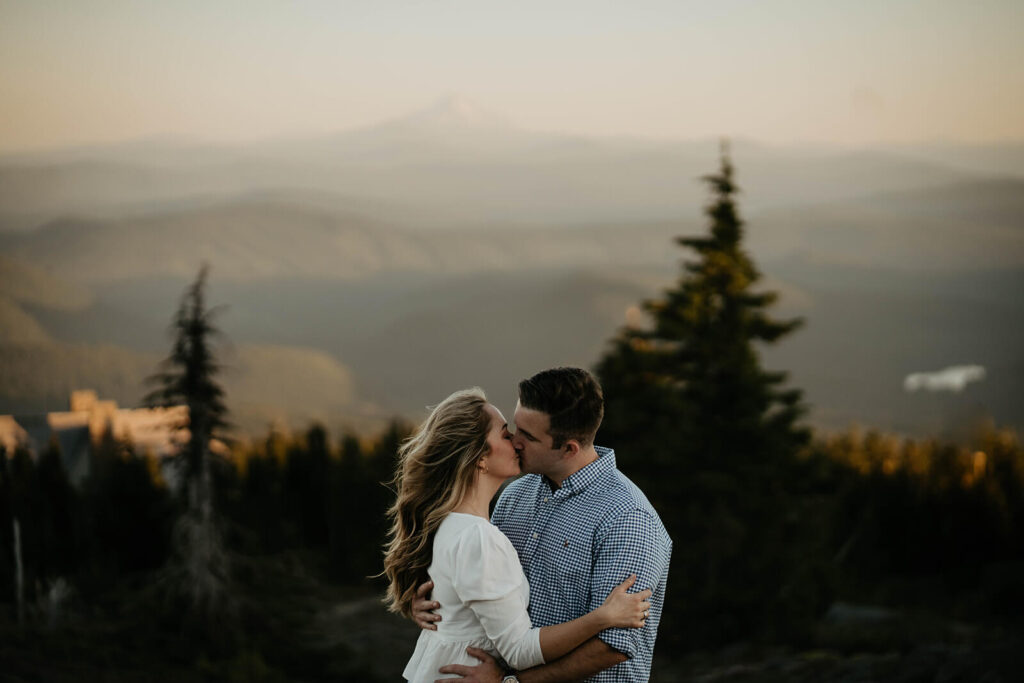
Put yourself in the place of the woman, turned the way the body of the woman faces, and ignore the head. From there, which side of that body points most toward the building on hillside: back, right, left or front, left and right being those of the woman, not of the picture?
left

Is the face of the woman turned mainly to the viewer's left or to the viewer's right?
to the viewer's right

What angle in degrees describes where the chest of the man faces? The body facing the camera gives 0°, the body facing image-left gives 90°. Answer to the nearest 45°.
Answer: approximately 45°

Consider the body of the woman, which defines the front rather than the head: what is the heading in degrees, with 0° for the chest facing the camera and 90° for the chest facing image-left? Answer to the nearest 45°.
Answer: approximately 270°

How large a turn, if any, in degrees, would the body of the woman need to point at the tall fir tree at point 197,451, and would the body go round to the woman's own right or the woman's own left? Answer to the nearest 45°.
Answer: approximately 90° to the woman's own left
